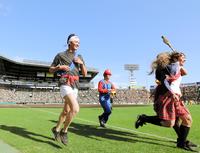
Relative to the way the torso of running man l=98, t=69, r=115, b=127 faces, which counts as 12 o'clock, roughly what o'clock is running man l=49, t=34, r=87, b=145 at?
running man l=49, t=34, r=87, b=145 is roughly at 2 o'clock from running man l=98, t=69, r=115, b=127.

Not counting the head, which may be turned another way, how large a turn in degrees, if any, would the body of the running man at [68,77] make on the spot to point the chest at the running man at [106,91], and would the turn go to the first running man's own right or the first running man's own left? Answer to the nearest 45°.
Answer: approximately 135° to the first running man's own left

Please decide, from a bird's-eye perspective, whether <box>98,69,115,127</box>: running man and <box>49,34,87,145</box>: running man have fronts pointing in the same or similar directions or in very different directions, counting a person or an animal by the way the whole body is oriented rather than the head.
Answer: same or similar directions

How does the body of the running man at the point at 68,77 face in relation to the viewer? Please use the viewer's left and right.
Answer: facing the viewer and to the right of the viewer

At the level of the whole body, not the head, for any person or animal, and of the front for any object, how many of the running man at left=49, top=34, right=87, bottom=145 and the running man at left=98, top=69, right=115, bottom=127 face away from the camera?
0
